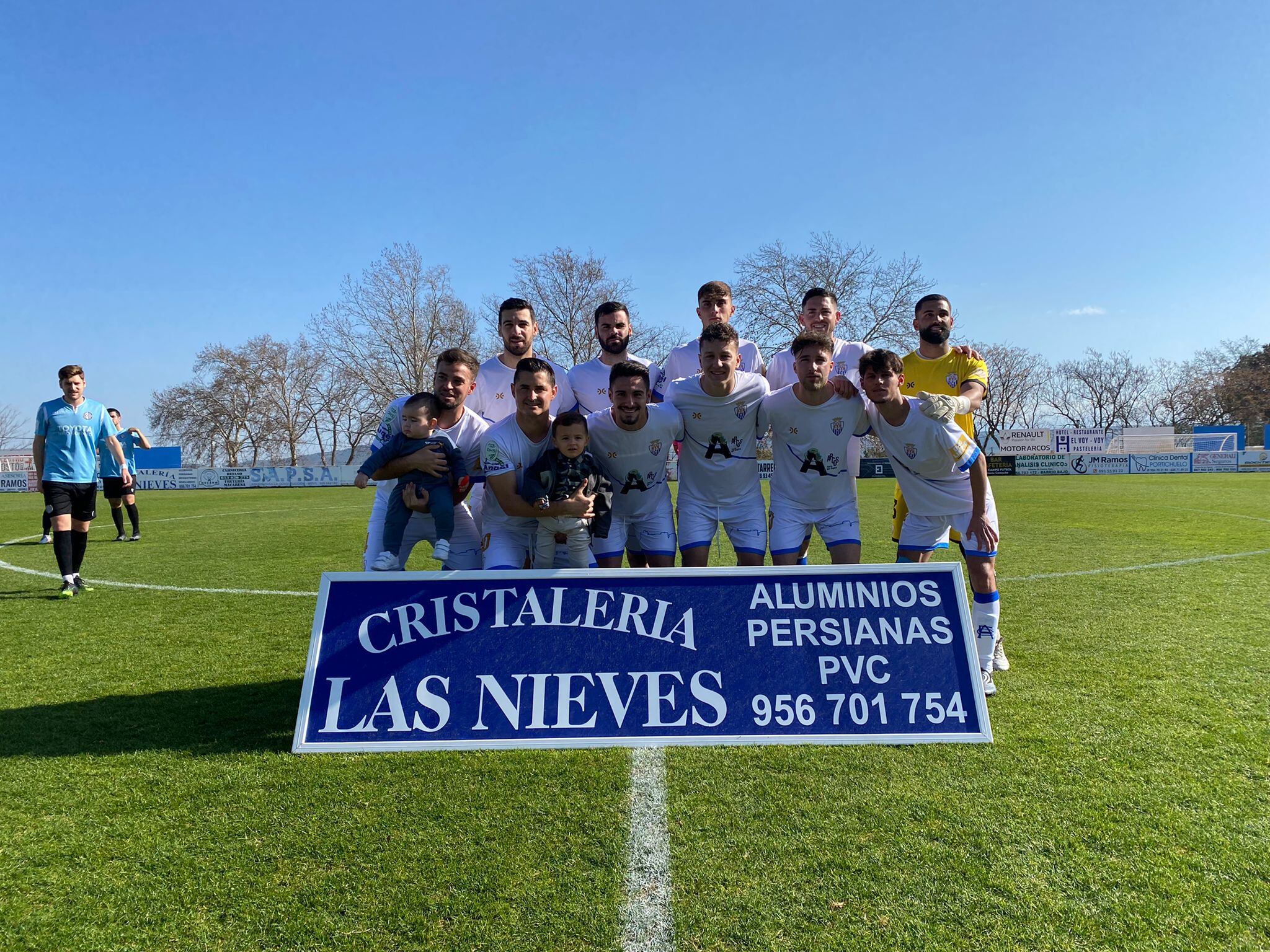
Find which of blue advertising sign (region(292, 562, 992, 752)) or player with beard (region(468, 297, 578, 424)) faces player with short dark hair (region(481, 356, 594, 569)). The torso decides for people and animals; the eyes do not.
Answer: the player with beard

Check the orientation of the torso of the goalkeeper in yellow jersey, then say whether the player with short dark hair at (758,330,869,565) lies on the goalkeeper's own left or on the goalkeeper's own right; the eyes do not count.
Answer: on the goalkeeper's own right

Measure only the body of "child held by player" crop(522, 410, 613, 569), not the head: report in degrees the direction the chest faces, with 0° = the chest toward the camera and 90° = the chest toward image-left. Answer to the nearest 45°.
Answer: approximately 0°

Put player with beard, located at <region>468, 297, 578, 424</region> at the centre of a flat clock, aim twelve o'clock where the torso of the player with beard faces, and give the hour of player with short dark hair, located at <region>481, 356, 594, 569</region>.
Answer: The player with short dark hair is roughly at 12 o'clock from the player with beard.

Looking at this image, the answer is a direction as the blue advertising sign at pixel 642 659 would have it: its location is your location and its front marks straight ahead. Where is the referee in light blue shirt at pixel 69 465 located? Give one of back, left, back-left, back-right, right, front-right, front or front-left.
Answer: back-right

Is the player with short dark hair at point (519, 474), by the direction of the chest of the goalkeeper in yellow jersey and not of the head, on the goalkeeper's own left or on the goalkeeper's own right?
on the goalkeeper's own right

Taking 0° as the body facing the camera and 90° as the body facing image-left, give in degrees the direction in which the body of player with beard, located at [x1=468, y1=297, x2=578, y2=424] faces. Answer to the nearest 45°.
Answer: approximately 0°

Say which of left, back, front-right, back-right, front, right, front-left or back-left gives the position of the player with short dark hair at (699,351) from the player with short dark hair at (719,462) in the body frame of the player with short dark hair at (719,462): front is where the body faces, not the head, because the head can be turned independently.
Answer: back

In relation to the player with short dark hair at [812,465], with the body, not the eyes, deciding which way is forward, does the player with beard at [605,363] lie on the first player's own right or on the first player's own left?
on the first player's own right
